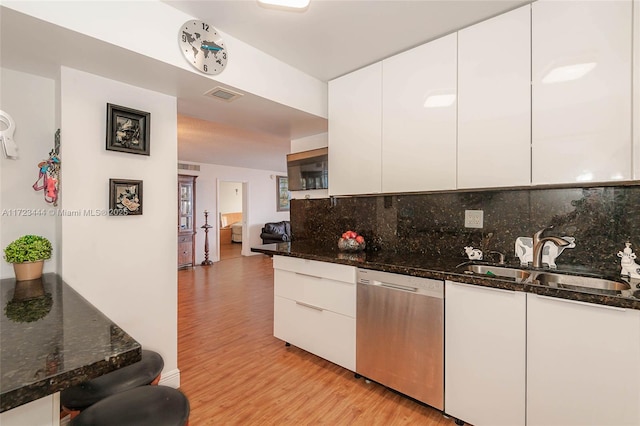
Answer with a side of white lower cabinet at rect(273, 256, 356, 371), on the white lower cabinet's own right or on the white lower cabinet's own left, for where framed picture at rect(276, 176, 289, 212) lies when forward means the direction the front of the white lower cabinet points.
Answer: on the white lower cabinet's own right

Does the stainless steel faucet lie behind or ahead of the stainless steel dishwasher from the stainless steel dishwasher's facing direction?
behind

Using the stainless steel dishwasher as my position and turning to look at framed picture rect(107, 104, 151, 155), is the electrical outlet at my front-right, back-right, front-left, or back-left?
back-right

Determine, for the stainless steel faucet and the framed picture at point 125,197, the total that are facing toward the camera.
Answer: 1

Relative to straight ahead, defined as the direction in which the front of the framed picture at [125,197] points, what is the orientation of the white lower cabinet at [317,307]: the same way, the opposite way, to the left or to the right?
to the right
